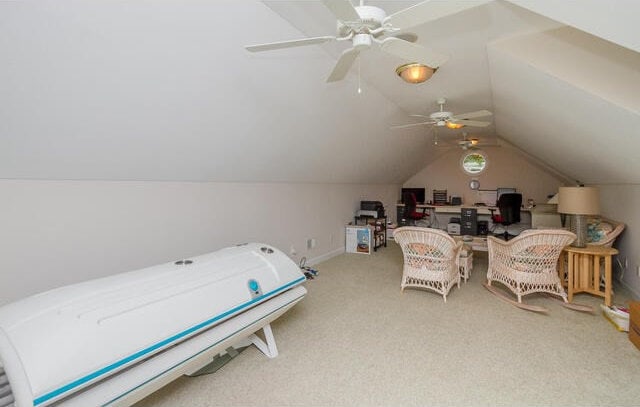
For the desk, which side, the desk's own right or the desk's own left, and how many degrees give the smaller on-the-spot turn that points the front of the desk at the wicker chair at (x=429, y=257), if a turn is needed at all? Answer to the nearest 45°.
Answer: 0° — it already faces it

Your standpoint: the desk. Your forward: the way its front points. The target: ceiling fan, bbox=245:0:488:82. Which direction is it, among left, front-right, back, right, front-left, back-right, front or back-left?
front

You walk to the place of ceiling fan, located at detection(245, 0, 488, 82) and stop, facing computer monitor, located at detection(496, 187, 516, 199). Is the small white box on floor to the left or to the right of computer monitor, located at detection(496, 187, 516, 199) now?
left

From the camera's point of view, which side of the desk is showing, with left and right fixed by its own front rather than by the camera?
front
